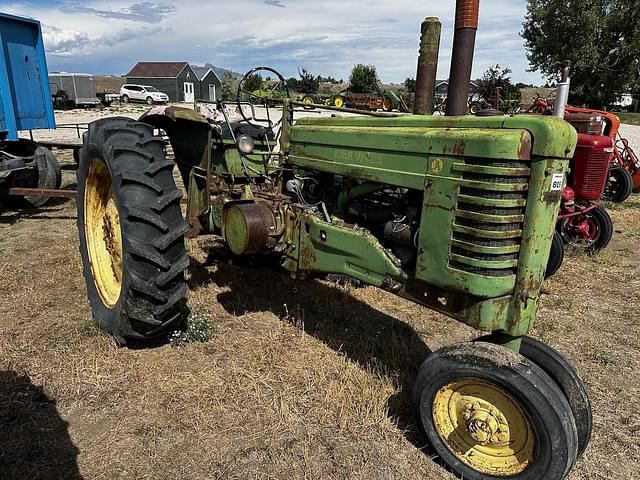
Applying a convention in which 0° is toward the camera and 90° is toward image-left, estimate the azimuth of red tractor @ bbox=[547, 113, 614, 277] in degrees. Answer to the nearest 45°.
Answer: approximately 315°

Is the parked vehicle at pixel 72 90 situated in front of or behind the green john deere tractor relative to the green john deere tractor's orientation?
behind

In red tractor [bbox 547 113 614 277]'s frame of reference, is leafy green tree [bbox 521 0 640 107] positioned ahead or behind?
behind

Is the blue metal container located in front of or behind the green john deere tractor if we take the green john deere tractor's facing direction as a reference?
behind

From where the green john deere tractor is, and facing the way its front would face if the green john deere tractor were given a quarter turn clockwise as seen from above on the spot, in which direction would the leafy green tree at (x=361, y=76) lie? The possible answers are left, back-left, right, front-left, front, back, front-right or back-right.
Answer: back-right

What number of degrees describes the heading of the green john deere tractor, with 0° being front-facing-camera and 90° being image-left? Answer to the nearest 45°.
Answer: approximately 315°

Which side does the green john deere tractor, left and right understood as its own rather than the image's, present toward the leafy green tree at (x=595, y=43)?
left

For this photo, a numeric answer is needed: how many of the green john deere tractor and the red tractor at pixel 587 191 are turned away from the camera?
0

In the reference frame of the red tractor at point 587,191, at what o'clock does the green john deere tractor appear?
The green john deere tractor is roughly at 2 o'clock from the red tractor.

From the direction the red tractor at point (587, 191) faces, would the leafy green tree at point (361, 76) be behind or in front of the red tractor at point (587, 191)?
behind
